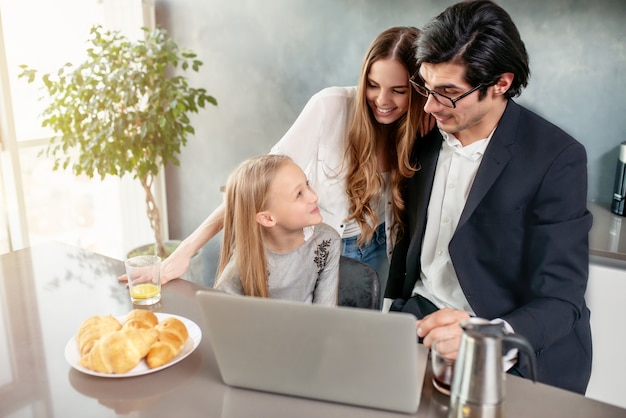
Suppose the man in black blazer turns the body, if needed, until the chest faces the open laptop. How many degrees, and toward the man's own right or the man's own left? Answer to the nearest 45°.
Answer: approximately 45° to the man's own left

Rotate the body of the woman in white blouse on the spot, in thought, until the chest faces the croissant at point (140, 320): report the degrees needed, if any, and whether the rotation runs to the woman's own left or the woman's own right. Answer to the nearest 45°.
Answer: approximately 45° to the woman's own right

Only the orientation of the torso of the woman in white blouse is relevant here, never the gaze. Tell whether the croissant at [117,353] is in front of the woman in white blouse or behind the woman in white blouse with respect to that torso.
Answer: in front

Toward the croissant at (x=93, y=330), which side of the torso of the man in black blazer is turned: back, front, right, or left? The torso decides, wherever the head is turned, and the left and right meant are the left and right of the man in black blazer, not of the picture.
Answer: front

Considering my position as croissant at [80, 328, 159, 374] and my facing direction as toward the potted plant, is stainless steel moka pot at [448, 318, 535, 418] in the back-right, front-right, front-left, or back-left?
back-right

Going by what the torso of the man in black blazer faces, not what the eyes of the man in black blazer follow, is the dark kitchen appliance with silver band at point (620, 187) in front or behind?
behind

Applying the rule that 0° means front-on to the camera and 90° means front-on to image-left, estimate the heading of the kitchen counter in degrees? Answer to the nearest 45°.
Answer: approximately 0°

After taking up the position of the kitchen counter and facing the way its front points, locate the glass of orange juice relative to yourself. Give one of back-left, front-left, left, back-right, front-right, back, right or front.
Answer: front-right

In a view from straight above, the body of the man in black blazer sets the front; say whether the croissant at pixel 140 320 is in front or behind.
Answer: in front

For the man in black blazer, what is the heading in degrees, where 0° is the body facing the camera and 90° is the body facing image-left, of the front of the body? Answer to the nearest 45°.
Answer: approximately 45°

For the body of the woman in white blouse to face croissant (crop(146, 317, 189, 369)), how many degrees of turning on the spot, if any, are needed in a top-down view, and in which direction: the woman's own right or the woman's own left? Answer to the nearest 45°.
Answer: approximately 45° to the woman's own right

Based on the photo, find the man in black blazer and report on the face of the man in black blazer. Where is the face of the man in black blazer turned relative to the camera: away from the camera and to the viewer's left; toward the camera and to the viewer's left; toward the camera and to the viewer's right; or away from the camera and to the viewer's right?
toward the camera and to the viewer's left

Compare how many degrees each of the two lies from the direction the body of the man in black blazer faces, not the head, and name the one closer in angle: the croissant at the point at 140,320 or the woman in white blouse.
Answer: the croissant

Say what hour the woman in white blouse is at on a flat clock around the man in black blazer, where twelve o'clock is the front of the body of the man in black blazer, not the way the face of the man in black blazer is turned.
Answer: The woman in white blouse is roughly at 3 o'clock from the man in black blazer.
